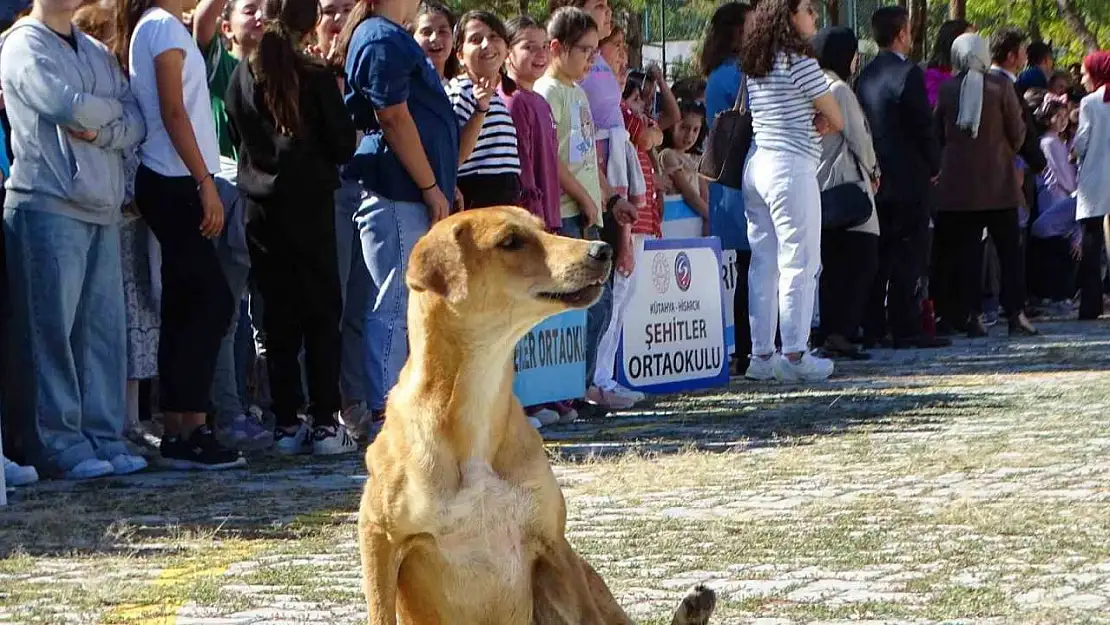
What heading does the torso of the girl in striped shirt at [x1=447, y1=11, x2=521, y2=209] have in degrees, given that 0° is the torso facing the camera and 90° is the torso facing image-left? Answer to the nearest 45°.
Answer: approximately 315°

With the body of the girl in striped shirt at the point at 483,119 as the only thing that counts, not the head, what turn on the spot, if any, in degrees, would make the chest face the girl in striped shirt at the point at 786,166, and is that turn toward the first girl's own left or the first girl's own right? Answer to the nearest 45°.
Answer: approximately 90° to the first girl's own left

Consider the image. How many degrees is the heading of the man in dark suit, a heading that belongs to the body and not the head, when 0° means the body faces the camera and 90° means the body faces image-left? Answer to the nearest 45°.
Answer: approximately 225°

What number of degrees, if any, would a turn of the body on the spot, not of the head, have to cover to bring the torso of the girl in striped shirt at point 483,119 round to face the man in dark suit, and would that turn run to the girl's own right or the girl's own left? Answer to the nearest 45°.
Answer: approximately 90° to the girl's own left
